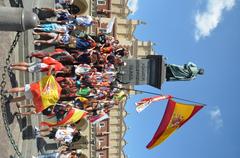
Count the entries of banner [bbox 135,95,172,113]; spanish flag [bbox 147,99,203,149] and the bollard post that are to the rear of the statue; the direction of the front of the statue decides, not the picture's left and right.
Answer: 0

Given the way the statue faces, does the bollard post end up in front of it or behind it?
in front

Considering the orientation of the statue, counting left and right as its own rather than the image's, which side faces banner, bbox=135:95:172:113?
front

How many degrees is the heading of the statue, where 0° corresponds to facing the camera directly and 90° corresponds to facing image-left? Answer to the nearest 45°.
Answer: approximately 0°

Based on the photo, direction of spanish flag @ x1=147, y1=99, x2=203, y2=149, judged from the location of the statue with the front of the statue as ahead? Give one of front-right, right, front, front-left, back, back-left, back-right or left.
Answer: front
